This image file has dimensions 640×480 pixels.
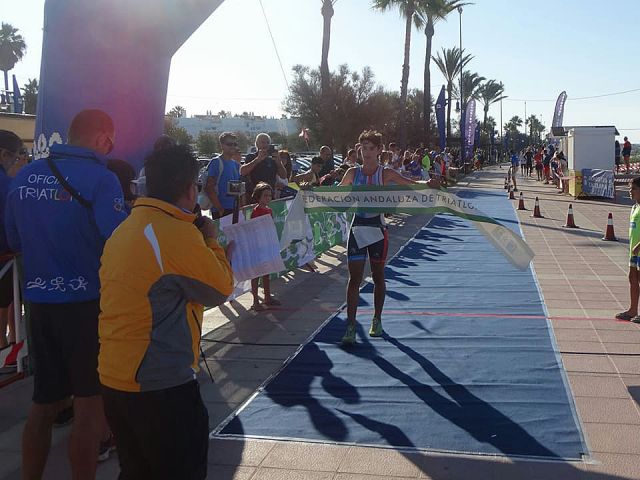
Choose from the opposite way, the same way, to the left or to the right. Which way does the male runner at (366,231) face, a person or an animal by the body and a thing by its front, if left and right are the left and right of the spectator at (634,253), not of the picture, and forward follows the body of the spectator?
to the left

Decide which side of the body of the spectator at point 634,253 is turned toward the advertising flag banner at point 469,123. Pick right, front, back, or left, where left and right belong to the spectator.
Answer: right

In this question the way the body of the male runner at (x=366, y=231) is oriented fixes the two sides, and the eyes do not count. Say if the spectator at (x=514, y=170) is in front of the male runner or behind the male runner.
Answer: behind

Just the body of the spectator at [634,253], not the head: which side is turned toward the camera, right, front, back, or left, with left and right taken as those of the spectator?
left

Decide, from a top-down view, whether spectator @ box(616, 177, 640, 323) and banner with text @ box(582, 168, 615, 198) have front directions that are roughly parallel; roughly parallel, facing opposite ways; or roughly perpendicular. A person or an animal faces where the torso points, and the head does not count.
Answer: roughly perpendicular

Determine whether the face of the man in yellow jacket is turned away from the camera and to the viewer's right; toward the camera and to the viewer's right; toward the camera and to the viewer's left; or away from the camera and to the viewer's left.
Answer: away from the camera and to the viewer's right

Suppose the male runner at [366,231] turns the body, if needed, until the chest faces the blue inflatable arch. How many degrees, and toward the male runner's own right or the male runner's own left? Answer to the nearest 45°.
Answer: approximately 90° to the male runner's own right
